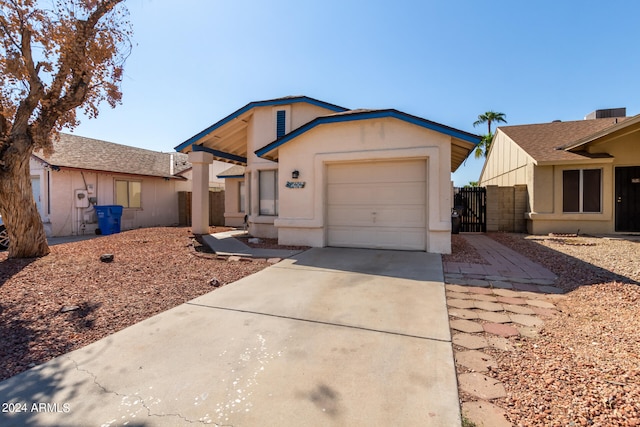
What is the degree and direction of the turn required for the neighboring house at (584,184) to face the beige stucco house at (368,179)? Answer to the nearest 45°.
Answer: approximately 45° to its right

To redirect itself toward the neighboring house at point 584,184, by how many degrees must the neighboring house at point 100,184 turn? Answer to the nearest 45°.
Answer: approximately 90° to its left

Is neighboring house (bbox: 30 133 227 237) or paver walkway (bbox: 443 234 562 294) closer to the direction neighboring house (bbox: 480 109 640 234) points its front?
the paver walkway

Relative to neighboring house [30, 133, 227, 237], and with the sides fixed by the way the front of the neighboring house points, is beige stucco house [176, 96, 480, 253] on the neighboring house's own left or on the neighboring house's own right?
on the neighboring house's own left

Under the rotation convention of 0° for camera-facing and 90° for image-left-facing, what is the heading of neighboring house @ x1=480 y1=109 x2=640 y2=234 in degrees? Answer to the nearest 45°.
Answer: approximately 0°

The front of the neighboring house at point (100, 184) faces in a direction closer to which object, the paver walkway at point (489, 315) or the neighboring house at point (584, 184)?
the paver walkway

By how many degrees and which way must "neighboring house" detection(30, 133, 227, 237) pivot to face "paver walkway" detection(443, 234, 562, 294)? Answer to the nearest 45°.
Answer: approximately 90° to its left

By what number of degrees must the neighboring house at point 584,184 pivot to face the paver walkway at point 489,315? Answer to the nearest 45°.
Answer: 0° — it already faces it

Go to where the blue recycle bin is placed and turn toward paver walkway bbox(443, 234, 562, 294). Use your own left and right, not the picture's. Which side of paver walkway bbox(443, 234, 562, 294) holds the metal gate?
left

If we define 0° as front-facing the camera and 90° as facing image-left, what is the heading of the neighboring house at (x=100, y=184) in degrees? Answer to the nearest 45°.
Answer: approximately 45°
